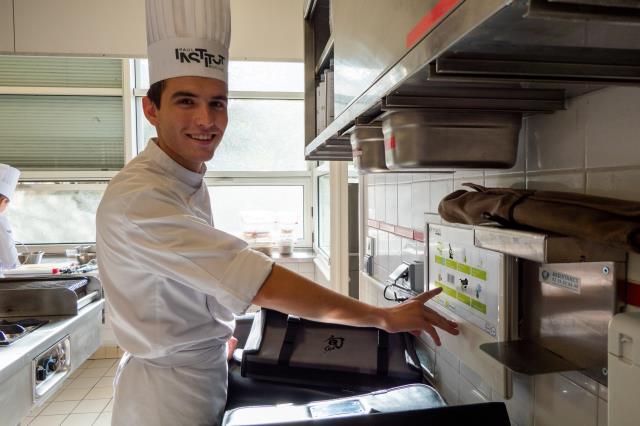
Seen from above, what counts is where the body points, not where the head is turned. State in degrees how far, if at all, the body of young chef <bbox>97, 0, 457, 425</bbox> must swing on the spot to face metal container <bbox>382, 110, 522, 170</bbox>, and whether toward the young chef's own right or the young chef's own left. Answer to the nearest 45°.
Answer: approximately 45° to the young chef's own right

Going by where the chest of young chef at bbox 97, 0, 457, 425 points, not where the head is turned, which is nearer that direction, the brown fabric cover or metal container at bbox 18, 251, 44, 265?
the brown fabric cover

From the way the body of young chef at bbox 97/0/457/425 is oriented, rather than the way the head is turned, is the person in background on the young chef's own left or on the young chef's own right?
on the young chef's own left

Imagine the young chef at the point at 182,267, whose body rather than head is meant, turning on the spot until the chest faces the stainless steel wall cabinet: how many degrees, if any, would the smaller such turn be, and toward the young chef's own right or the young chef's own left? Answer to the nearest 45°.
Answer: approximately 45° to the young chef's own right

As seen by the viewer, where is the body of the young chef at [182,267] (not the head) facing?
to the viewer's right

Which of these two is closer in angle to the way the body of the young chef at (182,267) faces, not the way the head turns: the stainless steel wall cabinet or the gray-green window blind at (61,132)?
the stainless steel wall cabinet
